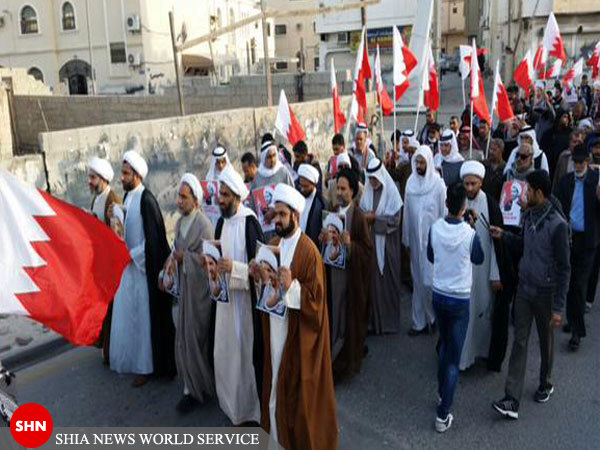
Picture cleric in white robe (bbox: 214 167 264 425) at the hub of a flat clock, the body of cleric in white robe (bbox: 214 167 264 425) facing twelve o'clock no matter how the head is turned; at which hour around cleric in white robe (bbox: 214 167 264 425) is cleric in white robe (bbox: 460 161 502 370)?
cleric in white robe (bbox: 460 161 502 370) is roughly at 7 o'clock from cleric in white robe (bbox: 214 167 264 425).

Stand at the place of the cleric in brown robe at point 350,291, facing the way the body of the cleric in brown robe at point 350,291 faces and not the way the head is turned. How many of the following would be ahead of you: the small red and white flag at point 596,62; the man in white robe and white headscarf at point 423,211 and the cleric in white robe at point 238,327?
1

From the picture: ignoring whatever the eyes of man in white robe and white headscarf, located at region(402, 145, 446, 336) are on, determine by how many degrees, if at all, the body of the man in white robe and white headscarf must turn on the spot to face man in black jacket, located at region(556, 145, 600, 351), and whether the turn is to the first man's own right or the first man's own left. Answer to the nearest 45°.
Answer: approximately 135° to the first man's own left

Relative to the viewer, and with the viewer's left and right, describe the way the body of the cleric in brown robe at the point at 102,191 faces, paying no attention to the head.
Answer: facing the viewer and to the left of the viewer

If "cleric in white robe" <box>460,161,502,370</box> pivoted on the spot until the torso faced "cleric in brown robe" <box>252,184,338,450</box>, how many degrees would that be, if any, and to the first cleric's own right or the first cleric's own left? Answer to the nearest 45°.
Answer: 0° — they already face them

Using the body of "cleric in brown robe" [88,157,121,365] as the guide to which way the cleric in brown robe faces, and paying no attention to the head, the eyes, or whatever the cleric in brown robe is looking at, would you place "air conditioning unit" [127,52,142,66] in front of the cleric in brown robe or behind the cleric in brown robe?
behind

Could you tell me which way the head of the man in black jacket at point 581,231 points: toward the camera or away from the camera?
toward the camera

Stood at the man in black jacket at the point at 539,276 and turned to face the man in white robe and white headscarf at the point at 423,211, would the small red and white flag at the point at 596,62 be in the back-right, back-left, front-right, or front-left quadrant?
front-right

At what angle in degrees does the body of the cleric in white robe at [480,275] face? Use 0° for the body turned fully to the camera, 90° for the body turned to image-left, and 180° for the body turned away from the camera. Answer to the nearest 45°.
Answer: approximately 45°

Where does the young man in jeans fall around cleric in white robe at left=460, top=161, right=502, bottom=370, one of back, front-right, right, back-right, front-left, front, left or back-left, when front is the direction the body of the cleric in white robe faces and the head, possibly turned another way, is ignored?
front-left

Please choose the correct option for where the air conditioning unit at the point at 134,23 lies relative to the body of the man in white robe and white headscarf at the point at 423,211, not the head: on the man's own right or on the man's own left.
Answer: on the man's own right

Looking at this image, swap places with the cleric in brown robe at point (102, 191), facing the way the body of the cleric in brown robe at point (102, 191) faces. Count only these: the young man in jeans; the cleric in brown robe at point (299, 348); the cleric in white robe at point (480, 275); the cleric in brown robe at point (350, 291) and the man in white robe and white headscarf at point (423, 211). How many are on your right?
0

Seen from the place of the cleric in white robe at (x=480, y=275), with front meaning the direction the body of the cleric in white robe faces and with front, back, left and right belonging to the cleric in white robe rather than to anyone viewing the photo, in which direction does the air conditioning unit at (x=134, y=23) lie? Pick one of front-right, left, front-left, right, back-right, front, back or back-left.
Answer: right

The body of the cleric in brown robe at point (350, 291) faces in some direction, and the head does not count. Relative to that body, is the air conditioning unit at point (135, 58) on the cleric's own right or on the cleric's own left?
on the cleric's own right

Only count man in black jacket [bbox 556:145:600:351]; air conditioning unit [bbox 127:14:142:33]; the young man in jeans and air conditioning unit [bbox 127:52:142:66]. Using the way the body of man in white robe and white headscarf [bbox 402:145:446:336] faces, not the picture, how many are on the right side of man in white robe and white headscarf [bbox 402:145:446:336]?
2

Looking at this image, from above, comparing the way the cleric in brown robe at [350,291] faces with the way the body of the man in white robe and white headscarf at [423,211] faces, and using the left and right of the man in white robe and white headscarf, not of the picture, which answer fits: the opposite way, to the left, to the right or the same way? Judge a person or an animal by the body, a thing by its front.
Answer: the same way

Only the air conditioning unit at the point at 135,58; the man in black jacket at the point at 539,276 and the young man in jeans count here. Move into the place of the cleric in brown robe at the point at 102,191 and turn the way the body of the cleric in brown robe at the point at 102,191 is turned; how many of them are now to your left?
2

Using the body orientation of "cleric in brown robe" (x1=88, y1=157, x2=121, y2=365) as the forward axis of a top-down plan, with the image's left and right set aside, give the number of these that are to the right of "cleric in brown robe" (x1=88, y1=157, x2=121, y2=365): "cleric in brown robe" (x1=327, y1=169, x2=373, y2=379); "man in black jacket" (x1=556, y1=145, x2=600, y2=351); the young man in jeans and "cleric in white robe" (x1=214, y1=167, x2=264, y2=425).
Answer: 0

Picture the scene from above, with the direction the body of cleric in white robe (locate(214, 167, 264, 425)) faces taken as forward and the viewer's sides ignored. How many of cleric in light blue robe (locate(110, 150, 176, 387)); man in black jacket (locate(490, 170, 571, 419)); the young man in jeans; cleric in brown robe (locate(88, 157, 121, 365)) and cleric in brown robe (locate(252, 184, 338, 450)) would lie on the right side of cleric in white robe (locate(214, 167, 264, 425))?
2

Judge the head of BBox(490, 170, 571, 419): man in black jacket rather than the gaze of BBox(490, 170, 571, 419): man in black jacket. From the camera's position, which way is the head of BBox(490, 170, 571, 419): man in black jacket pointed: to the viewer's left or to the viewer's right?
to the viewer's left

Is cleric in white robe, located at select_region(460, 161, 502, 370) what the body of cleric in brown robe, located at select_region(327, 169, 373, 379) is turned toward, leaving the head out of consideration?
no
